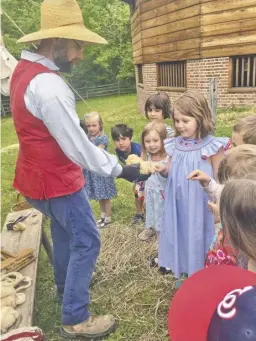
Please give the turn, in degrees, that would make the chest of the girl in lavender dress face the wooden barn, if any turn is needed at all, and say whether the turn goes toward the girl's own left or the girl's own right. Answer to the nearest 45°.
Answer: approximately 135° to the girl's own right

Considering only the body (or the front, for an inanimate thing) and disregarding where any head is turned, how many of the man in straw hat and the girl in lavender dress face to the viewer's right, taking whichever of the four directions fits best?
1

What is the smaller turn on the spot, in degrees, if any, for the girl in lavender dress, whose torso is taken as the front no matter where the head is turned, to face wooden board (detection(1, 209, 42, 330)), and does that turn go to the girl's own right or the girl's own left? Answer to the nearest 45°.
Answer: approximately 45° to the girl's own right

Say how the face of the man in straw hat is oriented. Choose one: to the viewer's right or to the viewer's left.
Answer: to the viewer's right

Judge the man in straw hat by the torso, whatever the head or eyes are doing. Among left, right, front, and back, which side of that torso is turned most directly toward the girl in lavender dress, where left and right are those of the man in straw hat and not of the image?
front

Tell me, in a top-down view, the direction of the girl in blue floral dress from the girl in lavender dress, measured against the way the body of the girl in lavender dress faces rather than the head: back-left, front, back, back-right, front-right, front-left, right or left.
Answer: right

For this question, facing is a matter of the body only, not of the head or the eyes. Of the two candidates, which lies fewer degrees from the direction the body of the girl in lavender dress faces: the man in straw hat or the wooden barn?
the man in straw hat

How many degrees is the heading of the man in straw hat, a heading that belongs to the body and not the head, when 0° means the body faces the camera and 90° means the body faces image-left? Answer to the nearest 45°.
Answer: approximately 270°

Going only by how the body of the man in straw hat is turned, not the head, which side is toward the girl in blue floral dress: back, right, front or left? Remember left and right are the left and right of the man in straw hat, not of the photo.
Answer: left

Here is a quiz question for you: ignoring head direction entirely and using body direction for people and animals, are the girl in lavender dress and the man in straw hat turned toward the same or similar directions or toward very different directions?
very different directions
